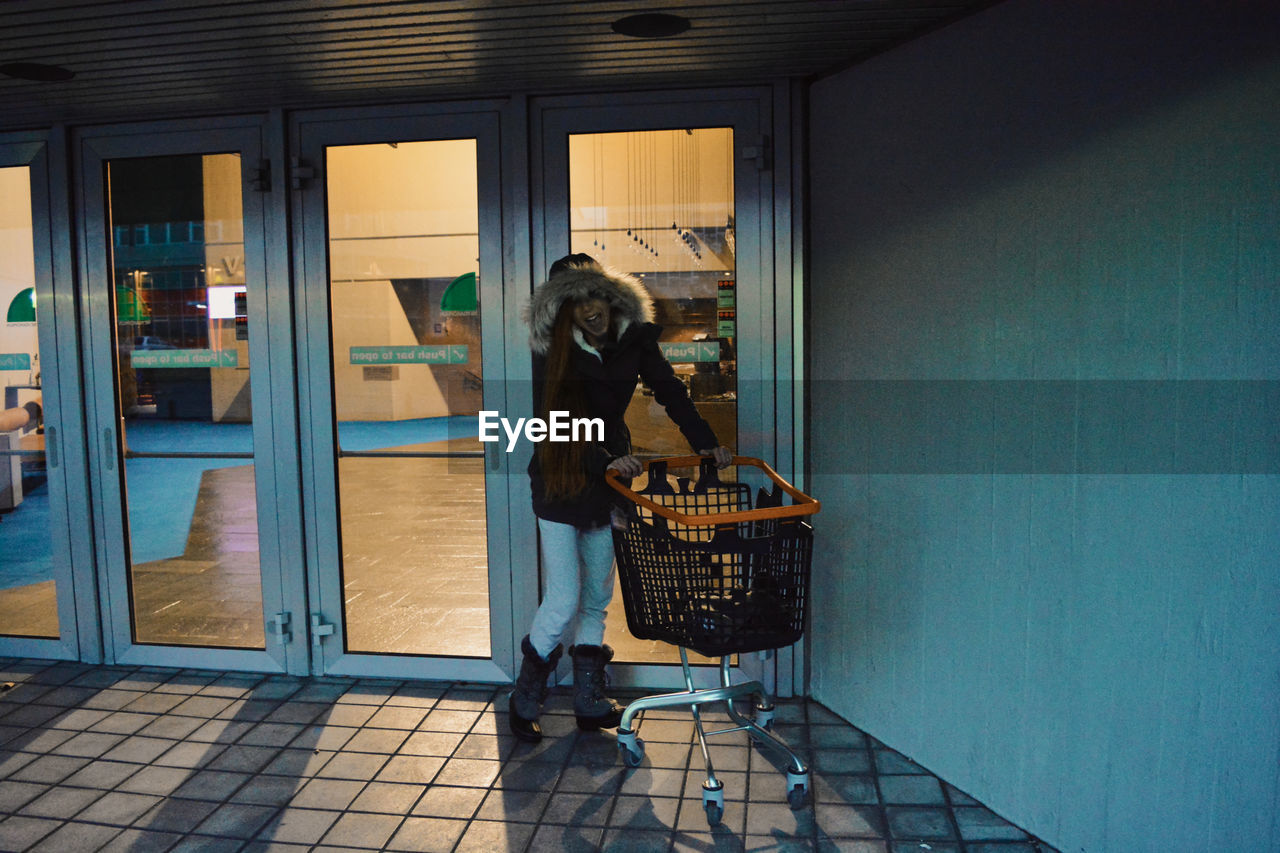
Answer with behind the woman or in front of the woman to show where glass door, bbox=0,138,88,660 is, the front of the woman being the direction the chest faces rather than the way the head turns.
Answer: behind

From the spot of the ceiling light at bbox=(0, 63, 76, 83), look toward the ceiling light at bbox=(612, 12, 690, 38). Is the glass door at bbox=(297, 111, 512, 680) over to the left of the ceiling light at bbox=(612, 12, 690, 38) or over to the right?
left

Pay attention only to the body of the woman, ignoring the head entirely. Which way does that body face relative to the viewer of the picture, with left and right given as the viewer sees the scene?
facing the viewer and to the right of the viewer

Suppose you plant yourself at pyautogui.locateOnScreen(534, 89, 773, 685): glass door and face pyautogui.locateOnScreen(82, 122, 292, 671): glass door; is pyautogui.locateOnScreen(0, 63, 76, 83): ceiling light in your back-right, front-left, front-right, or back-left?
front-left

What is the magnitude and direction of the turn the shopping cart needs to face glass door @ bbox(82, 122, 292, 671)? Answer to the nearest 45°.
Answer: approximately 180°

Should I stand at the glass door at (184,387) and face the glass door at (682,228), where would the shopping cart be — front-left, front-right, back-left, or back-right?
front-right

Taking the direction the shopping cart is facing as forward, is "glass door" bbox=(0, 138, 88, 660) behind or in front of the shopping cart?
behind

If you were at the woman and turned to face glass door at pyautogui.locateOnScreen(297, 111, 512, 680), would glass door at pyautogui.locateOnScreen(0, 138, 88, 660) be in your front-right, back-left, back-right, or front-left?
front-left

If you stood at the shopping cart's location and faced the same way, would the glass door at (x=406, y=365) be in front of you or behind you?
behind
